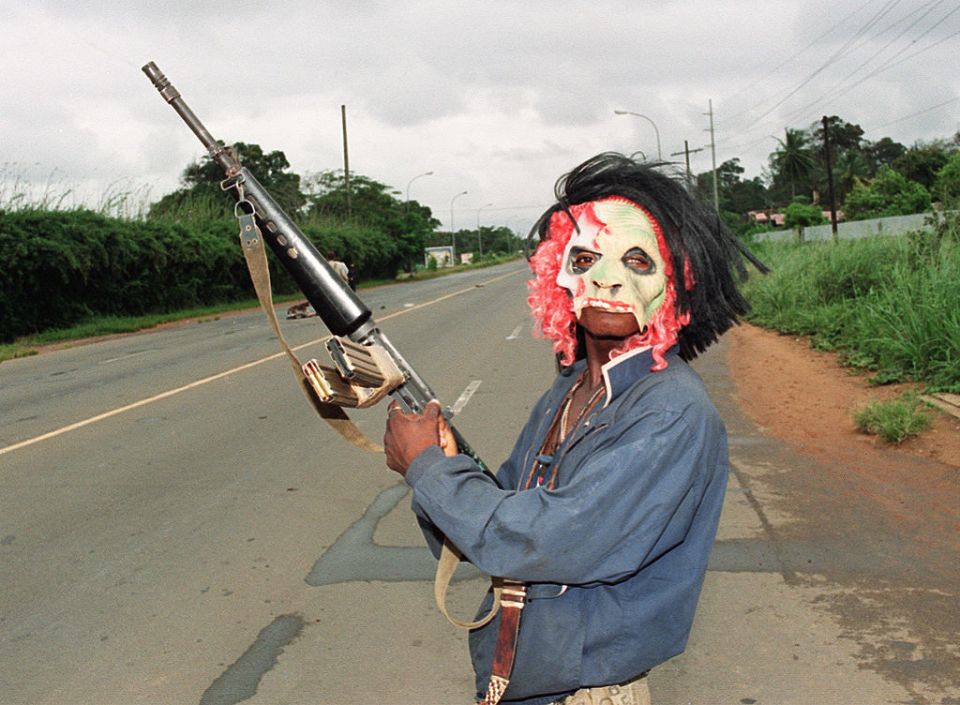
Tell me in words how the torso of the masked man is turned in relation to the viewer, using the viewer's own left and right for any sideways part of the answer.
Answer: facing the viewer and to the left of the viewer

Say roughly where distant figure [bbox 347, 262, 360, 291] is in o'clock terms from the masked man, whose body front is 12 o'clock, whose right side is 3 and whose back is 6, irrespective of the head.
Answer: The distant figure is roughly at 4 o'clock from the masked man.

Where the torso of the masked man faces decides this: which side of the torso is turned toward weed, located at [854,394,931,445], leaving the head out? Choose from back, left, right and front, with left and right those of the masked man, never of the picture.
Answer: back

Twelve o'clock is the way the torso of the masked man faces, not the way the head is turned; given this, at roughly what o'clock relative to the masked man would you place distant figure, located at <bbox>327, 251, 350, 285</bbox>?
The distant figure is roughly at 4 o'clock from the masked man.

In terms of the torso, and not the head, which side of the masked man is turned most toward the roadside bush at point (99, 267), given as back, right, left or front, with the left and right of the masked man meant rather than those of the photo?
right
